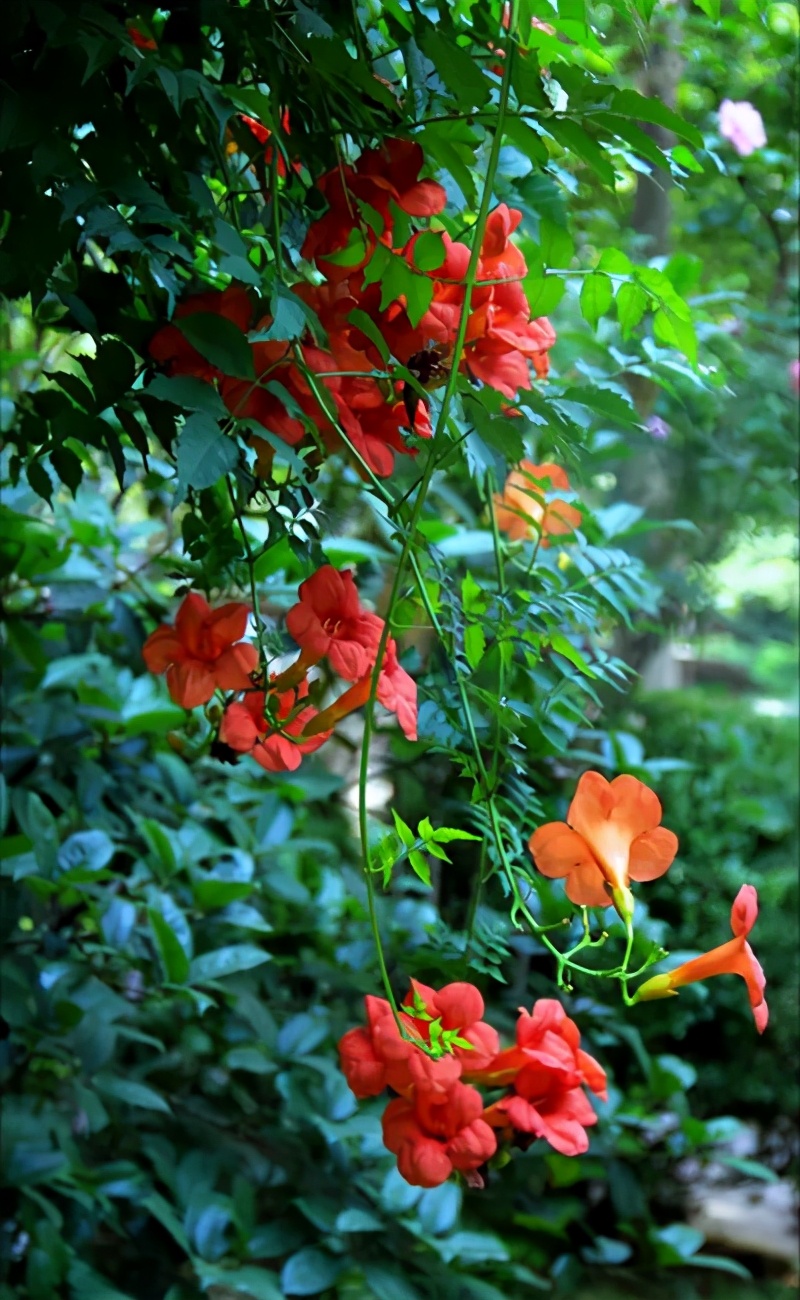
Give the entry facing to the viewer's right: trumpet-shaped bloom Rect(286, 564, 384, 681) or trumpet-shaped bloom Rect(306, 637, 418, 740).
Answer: trumpet-shaped bloom Rect(306, 637, 418, 740)

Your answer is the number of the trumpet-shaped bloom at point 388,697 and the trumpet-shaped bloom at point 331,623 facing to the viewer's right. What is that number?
1

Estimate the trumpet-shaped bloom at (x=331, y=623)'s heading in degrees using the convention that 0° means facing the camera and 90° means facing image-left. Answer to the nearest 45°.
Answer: approximately 0°

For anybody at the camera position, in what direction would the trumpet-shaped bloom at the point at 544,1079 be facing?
facing the viewer and to the right of the viewer

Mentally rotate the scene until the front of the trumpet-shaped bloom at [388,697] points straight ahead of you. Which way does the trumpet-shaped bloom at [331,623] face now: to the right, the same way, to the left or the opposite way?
to the right

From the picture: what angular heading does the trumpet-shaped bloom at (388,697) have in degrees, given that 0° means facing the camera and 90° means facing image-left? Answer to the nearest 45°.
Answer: approximately 270°
